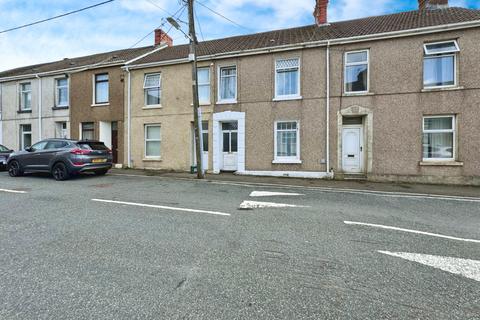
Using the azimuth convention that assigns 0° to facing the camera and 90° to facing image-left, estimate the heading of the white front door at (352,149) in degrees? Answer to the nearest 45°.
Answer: approximately 0°

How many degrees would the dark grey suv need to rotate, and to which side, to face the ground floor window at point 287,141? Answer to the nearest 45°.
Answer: approximately 135° to its right

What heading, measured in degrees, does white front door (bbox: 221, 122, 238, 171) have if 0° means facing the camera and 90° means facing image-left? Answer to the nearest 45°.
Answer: approximately 0°

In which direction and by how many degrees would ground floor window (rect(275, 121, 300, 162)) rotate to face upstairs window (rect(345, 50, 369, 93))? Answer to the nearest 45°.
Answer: approximately 90° to its left

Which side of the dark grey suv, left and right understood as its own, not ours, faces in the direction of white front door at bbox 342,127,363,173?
back

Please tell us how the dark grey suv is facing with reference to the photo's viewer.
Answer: facing away from the viewer and to the left of the viewer

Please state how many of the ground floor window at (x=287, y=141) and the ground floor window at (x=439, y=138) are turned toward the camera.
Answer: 2

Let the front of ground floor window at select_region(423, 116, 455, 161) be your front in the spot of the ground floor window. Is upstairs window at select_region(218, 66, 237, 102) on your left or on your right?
on your right

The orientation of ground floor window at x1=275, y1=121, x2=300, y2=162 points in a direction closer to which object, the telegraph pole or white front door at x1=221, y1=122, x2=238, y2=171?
the telegraph pole

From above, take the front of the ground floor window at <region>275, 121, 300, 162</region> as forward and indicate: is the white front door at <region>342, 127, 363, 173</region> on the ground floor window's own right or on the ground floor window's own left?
on the ground floor window's own left
